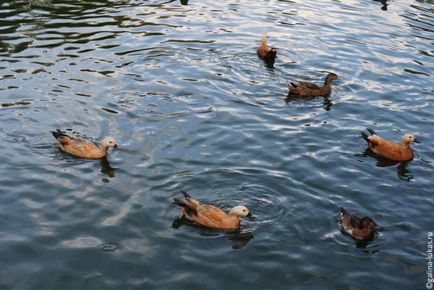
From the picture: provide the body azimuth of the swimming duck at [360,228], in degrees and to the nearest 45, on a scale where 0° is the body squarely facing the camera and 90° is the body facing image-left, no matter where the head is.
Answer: approximately 315°

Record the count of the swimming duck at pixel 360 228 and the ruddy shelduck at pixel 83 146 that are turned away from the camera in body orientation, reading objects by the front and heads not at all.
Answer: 0

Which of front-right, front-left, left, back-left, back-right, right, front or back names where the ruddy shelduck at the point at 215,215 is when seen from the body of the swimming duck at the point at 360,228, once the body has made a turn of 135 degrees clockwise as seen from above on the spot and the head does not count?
front

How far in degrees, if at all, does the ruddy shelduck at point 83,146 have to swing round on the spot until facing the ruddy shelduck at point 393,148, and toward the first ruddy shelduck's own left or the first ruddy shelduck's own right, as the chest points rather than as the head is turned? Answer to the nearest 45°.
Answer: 0° — it already faces it

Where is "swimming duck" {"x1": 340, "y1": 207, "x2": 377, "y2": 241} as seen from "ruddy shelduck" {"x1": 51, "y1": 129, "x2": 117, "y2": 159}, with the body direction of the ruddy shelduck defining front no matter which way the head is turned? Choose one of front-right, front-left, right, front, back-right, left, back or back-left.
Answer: front-right

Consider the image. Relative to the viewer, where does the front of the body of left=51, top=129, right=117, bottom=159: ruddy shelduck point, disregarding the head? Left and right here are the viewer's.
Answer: facing to the right of the viewer

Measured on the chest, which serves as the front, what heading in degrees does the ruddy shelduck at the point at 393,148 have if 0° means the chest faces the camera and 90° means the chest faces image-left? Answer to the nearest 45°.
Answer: approximately 315°

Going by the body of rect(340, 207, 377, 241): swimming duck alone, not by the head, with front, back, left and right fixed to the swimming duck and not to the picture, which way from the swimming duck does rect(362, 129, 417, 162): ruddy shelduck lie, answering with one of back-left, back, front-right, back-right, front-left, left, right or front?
back-left

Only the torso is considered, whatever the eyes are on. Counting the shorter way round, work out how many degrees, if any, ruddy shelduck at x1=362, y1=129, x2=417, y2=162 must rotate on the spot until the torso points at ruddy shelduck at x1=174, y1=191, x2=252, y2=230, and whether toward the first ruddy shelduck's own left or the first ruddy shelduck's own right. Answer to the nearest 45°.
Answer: approximately 90° to the first ruddy shelduck's own right
